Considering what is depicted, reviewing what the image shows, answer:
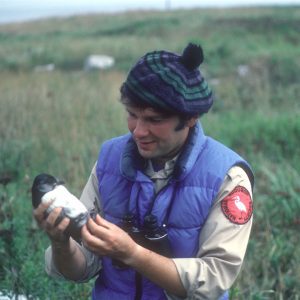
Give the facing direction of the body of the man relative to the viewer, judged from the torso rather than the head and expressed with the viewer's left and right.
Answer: facing the viewer and to the left of the viewer

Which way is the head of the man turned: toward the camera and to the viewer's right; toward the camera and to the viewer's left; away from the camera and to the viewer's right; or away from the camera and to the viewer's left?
toward the camera and to the viewer's left
